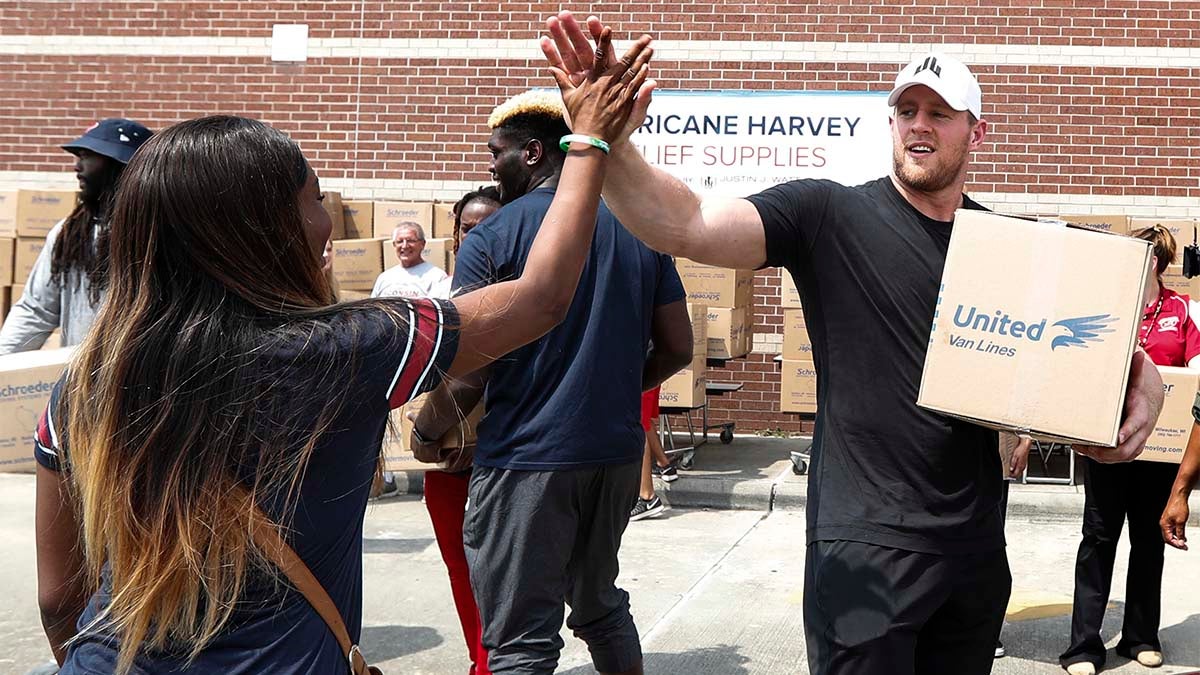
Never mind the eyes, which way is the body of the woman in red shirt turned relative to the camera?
toward the camera

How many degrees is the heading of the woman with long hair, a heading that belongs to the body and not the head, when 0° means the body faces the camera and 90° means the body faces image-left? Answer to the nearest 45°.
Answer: approximately 225°

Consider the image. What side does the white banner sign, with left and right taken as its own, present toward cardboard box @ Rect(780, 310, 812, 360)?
front

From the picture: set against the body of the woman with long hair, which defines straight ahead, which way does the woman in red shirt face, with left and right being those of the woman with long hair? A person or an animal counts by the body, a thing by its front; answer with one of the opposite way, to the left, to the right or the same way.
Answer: the opposite way

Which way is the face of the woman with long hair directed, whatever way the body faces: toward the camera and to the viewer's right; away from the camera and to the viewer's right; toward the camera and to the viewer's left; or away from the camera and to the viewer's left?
away from the camera and to the viewer's right

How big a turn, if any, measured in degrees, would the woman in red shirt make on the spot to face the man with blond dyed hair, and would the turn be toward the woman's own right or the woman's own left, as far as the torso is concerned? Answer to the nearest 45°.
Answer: approximately 45° to the woman's own right

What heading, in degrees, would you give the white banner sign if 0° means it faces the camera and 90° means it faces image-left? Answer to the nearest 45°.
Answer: approximately 0°

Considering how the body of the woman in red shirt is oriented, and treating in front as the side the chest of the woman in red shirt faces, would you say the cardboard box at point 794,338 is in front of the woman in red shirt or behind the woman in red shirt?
behind

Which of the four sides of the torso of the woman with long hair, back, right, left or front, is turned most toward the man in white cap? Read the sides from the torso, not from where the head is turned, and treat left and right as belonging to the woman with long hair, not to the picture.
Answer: front

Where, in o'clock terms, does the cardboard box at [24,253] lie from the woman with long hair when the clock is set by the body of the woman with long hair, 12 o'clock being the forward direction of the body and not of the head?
The cardboard box is roughly at 10 o'clock from the woman with long hair.

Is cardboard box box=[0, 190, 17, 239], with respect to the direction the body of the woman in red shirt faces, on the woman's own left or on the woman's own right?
on the woman's own right

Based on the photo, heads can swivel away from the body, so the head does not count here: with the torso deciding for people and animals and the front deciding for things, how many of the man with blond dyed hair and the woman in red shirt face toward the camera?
1

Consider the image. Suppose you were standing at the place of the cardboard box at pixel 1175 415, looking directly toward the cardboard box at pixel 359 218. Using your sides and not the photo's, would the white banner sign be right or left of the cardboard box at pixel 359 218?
right
